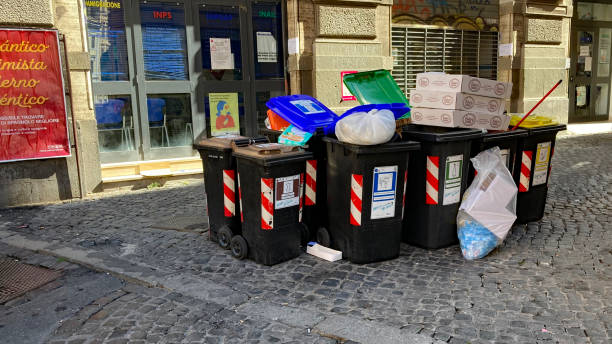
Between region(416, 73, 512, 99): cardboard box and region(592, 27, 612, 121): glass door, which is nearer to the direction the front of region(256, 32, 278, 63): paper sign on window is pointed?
the cardboard box

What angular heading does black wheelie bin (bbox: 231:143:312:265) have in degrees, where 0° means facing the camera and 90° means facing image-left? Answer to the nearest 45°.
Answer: approximately 315°

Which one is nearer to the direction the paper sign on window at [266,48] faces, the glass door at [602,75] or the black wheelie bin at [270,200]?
the black wheelie bin

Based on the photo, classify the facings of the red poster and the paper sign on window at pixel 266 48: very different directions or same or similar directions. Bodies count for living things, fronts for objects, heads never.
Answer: same or similar directions

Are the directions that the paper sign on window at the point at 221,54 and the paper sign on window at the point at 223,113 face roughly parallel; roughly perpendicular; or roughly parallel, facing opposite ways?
roughly parallel

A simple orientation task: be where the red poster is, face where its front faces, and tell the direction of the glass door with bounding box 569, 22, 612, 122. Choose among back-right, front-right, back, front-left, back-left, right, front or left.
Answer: left

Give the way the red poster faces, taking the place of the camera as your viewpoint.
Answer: facing the viewer

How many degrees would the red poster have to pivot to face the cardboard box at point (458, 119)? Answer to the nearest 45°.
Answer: approximately 45° to its left

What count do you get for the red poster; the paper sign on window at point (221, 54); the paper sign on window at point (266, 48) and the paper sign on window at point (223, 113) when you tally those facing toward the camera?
4

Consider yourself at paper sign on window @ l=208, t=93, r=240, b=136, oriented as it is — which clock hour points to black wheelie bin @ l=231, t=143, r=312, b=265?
The black wheelie bin is roughly at 12 o'clock from the paper sign on window.

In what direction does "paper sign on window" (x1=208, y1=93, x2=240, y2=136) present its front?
toward the camera

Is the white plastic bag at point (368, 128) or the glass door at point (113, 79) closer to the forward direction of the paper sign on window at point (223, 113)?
the white plastic bag

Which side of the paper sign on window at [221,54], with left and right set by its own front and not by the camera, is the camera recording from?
front

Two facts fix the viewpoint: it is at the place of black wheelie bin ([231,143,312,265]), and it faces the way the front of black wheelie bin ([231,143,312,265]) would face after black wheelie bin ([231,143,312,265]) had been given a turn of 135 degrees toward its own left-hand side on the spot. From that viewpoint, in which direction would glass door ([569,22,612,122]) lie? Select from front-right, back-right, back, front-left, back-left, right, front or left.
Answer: front-right

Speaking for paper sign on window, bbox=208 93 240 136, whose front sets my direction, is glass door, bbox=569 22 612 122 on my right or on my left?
on my left
